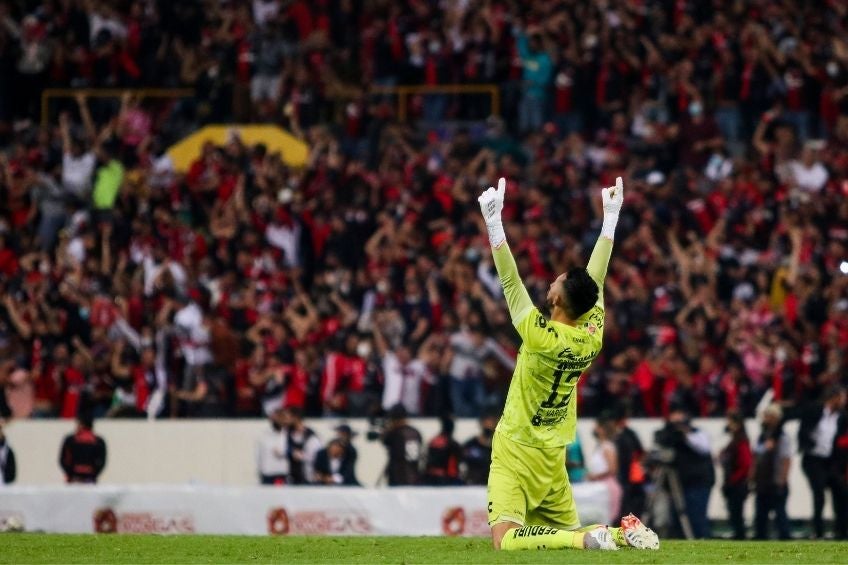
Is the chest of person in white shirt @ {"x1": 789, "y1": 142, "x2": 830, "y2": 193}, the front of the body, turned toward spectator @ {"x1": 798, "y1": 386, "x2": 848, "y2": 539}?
yes

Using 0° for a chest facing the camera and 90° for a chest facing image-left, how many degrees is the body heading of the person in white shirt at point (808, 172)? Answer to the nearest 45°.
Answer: approximately 0°

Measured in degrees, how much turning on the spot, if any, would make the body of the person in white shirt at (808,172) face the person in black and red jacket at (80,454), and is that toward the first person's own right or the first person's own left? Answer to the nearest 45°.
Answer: approximately 45° to the first person's own right

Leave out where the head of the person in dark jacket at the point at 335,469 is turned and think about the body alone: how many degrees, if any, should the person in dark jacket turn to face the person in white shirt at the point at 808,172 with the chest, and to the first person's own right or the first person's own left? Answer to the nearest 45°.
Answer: approximately 135° to the first person's own left

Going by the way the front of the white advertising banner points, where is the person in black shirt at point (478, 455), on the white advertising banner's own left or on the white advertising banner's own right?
on the white advertising banner's own left

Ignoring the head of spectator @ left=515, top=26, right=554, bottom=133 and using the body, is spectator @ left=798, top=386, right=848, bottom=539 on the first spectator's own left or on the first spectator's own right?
on the first spectator's own left

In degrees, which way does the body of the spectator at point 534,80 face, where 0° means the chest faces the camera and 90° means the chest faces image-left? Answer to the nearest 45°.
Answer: approximately 45°
